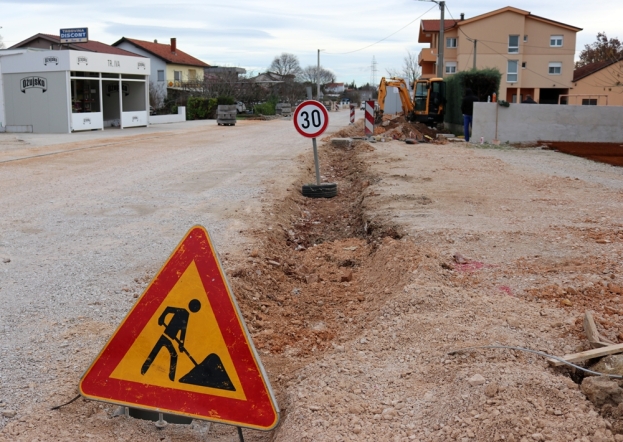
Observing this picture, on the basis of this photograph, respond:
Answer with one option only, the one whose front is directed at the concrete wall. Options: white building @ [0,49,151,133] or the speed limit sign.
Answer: the white building

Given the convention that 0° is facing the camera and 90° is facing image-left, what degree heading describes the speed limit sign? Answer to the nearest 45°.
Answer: approximately 0°

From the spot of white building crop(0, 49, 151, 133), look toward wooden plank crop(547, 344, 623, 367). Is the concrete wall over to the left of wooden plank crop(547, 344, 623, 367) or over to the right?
left

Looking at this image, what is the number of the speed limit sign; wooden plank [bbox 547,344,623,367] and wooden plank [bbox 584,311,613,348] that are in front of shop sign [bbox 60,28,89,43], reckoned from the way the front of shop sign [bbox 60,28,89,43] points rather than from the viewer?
3

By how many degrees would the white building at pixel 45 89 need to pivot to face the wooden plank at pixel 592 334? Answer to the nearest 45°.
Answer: approximately 45° to its right

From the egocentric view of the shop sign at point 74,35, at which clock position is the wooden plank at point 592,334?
The wooden plank is roughly at 12 o'clock from the shop sign.

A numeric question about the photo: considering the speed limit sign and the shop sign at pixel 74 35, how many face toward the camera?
2

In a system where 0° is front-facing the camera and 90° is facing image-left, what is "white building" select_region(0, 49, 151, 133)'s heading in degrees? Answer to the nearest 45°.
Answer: approximately 315°

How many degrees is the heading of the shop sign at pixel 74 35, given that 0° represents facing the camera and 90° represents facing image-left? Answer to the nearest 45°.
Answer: approximately 0°

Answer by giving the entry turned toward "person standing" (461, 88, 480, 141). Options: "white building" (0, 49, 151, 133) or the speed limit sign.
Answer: the white building
